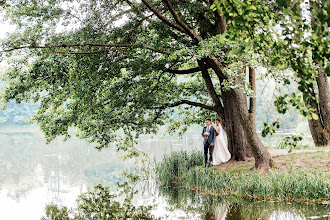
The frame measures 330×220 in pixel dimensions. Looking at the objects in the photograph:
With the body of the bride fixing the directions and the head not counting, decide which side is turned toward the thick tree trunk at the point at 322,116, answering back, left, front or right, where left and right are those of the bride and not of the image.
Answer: back

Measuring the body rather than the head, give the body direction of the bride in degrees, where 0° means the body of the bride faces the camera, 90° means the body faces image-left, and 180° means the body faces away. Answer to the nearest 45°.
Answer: approximately 45°
